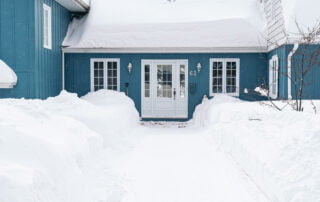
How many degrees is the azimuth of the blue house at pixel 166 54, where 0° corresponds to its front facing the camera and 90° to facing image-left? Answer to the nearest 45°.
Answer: approximately 0°

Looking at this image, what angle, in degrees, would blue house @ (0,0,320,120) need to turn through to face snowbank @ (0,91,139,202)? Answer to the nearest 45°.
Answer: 0° — it already faces it

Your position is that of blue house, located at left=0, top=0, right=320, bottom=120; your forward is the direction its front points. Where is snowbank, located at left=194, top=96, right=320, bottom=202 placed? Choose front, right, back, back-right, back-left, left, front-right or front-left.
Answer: front
